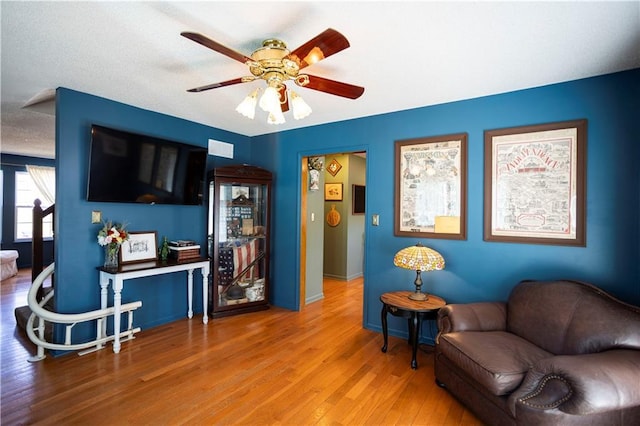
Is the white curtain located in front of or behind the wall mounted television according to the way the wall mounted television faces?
behind

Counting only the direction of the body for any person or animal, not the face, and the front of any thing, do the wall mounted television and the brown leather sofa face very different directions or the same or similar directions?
very different directions

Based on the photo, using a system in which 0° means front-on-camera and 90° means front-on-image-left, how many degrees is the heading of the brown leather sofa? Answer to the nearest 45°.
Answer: approximately 45°

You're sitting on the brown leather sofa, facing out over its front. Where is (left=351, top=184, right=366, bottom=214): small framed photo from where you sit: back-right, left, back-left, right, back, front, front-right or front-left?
right

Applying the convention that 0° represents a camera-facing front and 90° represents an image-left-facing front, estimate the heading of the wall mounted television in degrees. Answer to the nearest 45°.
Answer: approximately 315°

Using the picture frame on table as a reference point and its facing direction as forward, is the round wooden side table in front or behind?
in front

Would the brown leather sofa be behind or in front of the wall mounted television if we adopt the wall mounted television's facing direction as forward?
in front

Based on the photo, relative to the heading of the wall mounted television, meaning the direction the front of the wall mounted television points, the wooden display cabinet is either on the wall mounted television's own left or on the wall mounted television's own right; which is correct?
on the wall mounted television's own left
